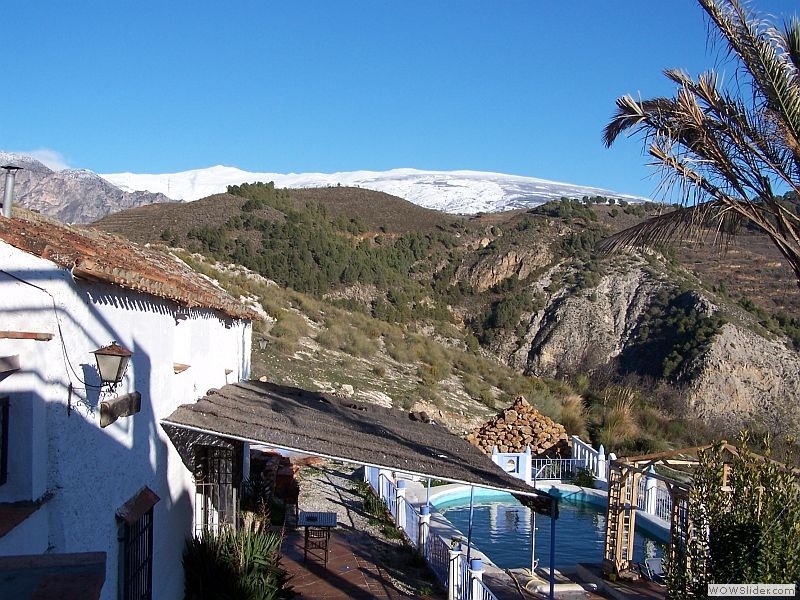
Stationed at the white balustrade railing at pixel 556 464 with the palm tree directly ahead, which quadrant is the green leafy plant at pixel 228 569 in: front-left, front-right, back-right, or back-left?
front-right

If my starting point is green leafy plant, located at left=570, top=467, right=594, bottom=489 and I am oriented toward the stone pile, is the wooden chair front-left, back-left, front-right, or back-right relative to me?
back-left

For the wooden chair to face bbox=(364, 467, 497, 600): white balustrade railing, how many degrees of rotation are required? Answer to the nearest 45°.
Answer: approximately 90° to its right

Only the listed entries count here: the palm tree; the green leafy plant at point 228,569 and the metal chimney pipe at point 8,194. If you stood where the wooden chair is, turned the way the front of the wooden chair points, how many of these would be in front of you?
0

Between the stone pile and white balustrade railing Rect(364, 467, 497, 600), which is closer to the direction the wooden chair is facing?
the stone pile

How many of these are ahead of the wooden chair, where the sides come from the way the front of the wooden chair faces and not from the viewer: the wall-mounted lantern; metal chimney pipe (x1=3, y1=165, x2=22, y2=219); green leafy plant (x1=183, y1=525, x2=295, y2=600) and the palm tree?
0

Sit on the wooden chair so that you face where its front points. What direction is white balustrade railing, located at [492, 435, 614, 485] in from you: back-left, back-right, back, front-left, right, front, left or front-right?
front-right

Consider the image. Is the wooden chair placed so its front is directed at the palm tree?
no

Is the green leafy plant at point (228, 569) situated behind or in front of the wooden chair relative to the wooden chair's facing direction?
behind

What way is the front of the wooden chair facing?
away from the camera

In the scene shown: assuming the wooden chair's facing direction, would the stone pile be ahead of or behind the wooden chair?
ahead

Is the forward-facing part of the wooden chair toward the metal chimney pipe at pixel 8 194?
no

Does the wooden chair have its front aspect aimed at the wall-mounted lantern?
no
